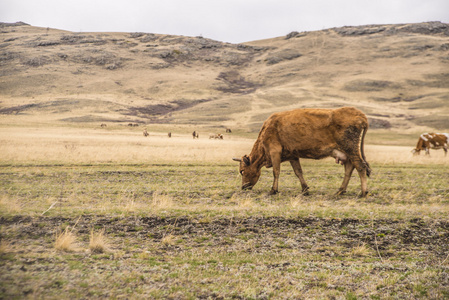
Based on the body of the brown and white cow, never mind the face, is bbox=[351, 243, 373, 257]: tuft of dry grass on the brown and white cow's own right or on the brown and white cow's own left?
on the brown and white cow's own left

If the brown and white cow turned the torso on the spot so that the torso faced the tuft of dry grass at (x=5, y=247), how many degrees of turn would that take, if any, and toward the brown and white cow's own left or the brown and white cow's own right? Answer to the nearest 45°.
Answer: approximately 90° to the brown and white cow's own left

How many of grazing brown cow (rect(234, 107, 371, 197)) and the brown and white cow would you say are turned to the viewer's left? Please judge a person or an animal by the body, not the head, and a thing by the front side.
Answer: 2

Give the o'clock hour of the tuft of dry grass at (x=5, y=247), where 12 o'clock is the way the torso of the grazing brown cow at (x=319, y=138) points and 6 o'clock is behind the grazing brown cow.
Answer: The tuft of dry grass is roughly at 10 o'clock from the grazing brown cow.

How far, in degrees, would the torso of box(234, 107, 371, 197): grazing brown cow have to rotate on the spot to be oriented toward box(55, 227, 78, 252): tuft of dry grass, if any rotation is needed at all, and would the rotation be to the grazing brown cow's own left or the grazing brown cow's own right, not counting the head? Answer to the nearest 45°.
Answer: approximately 45° to the grazing brown cow's own left

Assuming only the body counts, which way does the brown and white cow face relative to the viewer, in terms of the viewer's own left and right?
facing to the left of the viewer

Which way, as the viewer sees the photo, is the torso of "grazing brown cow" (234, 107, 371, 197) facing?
to the viewer's left

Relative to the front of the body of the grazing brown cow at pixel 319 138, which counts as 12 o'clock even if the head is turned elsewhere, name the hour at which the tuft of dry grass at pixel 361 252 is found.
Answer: The tuft of dry grass is roughly at 9 o'clock from the grazing brown cow.

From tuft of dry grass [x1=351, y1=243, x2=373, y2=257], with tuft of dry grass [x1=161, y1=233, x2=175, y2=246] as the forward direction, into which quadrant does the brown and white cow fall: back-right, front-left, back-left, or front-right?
back-right
